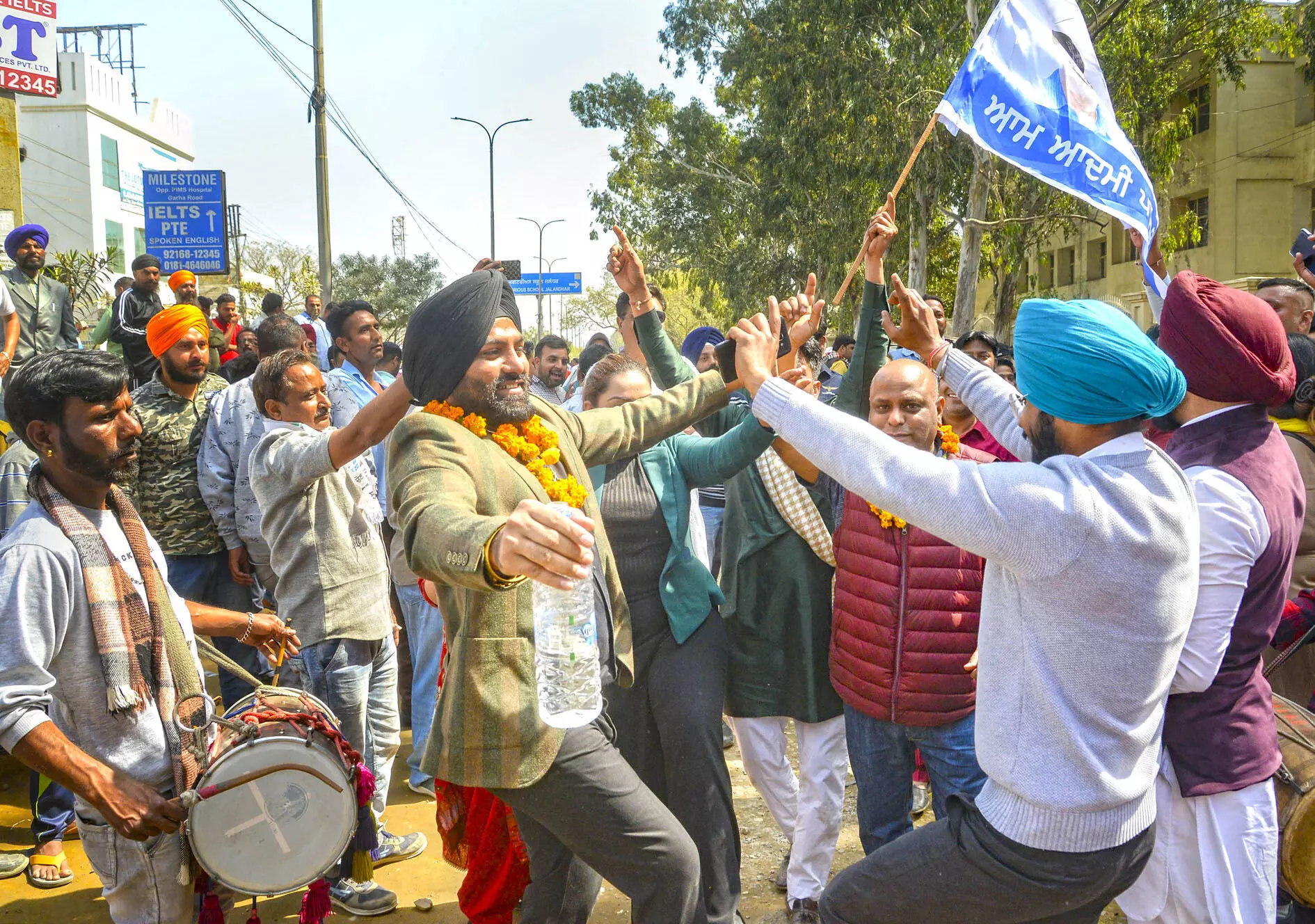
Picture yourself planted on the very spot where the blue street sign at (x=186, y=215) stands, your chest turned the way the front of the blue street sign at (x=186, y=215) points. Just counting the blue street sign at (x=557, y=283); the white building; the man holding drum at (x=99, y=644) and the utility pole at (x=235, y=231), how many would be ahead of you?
1

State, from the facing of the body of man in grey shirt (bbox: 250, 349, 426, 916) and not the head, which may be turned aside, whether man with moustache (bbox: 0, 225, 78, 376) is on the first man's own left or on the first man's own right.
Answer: on the first man's own left

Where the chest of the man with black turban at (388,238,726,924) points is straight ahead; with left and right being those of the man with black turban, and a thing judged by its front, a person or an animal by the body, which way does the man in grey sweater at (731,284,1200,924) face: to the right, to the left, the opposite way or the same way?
the opposite way

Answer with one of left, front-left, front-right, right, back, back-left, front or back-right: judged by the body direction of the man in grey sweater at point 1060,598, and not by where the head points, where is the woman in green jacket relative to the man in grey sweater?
front

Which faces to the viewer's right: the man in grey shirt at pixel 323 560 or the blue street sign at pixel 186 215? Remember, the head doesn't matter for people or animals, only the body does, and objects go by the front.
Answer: the man in grey shirt

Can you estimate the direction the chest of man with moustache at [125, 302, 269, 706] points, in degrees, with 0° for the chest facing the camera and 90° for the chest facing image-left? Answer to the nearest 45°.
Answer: approximately 315°

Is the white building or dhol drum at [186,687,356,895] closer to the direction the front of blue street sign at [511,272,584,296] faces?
the dhol drum

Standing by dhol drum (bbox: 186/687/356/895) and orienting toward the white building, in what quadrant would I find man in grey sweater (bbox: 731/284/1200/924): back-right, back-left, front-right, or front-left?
back-right

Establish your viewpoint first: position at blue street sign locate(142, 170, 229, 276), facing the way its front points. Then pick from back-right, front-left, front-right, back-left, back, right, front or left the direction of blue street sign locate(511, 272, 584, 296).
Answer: back-left

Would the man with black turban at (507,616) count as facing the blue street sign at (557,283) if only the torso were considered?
no

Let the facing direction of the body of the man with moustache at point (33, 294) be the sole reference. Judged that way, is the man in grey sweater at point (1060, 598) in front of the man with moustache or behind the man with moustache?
in front

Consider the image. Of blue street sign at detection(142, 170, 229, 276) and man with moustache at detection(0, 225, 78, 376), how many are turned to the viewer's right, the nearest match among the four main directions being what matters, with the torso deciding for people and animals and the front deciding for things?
0

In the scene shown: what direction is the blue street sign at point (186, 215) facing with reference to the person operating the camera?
facing the viewer

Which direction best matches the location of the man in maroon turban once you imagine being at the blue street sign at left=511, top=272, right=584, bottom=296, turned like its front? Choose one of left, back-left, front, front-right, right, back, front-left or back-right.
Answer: front

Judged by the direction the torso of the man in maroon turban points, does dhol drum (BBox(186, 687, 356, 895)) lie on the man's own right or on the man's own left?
on the man's own left

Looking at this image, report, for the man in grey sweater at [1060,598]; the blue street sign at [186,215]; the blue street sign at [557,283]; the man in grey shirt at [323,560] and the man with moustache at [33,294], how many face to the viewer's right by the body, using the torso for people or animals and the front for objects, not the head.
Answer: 1

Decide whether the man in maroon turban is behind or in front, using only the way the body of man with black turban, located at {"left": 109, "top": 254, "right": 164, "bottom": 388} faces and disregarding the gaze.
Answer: in front

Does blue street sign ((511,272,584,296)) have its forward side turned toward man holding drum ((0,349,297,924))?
yes
